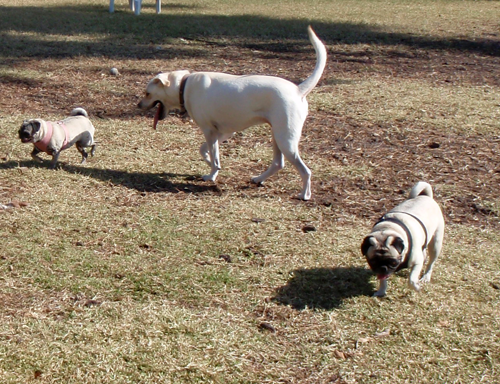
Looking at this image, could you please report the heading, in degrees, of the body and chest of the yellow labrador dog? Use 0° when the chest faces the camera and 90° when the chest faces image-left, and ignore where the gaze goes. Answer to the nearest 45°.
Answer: approximately 90°
